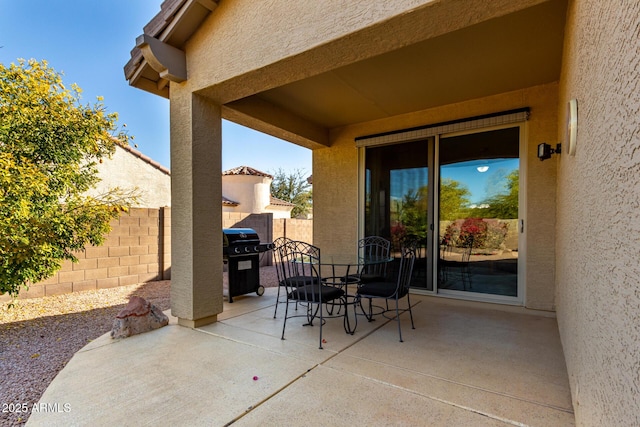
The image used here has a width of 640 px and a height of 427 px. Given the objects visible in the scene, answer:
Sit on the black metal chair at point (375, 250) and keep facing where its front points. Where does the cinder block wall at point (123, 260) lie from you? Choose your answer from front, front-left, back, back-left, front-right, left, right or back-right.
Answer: front-right

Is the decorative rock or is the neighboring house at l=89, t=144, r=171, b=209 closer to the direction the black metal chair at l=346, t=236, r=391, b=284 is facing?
the decorative rock

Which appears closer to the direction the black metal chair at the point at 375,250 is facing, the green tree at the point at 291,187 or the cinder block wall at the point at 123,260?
the cinder block wall

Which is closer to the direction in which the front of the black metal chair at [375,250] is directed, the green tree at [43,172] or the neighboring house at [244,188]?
the green tree

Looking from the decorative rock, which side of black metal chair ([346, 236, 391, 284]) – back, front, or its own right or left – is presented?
front

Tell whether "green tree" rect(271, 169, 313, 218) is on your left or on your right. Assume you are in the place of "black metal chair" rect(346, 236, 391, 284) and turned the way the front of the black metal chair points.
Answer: on your right

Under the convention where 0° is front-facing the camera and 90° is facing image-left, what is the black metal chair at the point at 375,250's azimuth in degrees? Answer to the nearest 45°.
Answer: approximately 45°

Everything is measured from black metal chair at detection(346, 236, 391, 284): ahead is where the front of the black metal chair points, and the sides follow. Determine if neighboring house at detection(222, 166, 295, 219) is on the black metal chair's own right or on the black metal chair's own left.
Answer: on the black metal chair's own right
